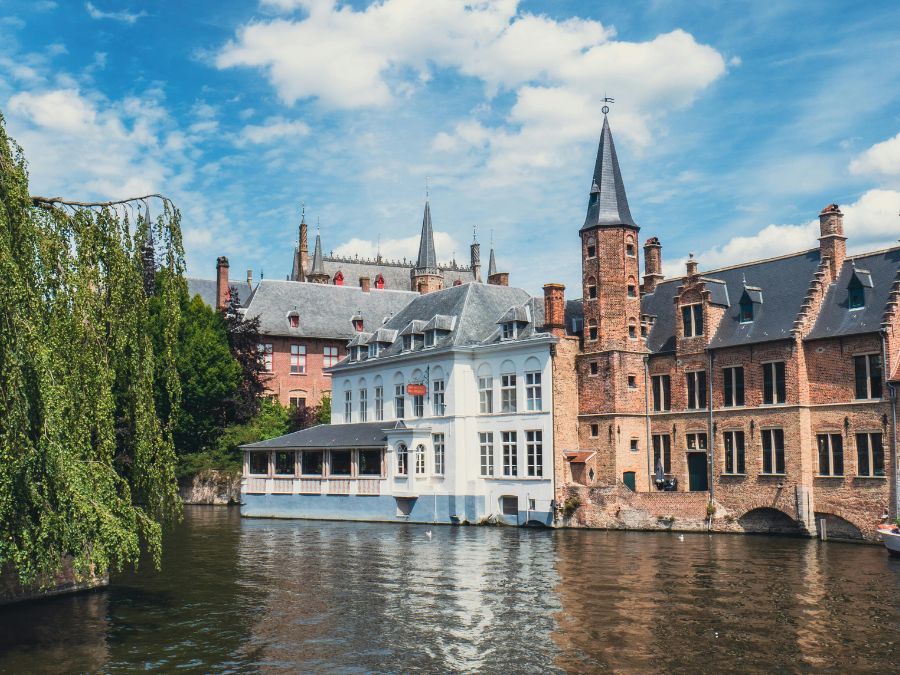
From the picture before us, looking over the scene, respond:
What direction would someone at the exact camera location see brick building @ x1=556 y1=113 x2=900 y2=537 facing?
facing the viewer and to the left of the viewer

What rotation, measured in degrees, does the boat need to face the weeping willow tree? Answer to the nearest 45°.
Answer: approximately 45° to its left

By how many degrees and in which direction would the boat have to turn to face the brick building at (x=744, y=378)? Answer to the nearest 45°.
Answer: approximately 45° to its right

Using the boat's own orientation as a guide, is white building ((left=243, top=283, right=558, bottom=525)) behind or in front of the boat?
in front

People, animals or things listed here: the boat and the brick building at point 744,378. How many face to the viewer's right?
0

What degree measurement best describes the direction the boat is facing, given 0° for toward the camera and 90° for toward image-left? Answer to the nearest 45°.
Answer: approximately 90°
